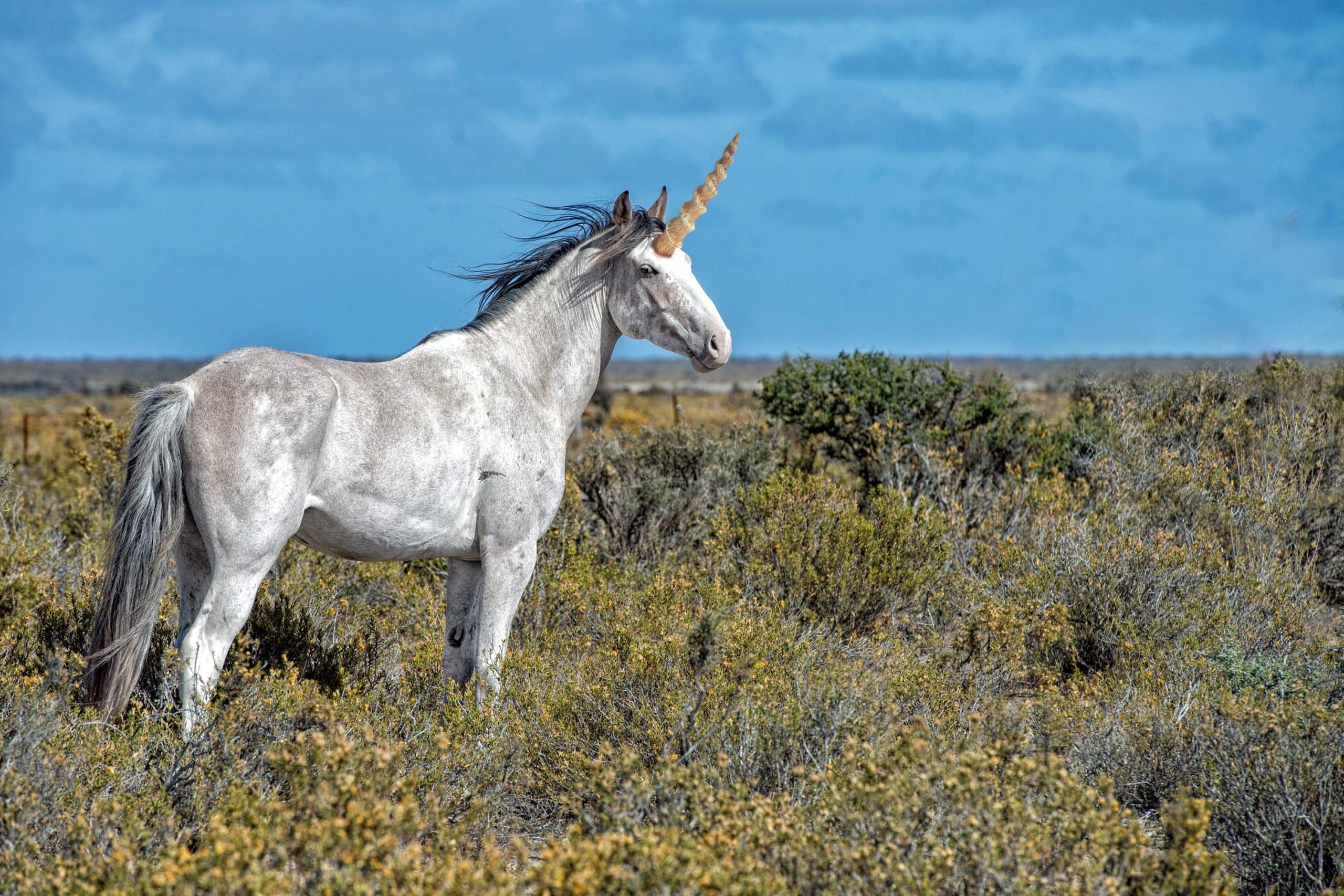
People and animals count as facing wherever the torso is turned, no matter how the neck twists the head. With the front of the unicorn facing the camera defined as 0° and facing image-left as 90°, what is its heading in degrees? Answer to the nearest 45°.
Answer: approximately 270°

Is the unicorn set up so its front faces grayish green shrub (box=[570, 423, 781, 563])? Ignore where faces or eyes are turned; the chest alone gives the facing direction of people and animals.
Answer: no

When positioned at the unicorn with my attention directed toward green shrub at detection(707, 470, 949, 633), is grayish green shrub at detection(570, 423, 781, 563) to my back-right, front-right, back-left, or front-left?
front-left

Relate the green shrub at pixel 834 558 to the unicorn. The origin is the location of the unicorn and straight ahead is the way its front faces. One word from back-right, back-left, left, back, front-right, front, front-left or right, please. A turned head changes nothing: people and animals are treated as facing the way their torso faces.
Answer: front-left

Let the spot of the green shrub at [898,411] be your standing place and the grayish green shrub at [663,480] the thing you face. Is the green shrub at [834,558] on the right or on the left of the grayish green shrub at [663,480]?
left

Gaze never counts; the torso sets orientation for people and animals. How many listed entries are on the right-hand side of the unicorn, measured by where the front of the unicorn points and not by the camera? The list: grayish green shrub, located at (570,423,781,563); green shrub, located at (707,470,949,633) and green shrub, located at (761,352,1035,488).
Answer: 0

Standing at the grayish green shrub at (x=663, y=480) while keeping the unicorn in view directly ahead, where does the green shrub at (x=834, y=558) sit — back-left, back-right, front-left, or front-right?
front-left

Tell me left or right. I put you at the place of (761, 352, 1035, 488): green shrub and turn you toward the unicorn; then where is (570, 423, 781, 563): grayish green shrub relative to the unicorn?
right

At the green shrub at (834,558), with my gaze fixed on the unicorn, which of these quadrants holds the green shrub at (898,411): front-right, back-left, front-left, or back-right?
back-right

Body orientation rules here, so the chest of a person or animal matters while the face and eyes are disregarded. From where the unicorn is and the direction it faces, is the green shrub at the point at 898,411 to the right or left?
on its left
